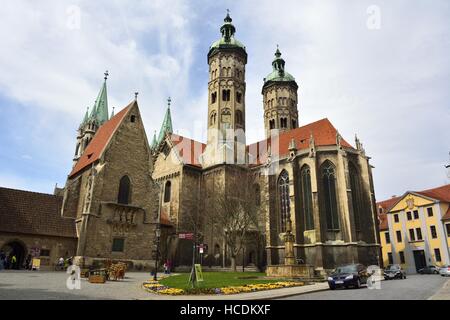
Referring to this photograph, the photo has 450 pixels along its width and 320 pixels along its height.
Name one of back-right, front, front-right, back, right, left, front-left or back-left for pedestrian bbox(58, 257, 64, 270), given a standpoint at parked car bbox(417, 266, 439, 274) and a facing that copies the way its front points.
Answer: front-left

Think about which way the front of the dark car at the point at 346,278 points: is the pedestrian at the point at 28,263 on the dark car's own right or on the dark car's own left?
on the dark car's own right

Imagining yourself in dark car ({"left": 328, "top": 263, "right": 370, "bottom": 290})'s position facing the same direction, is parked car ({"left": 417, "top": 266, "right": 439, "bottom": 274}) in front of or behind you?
behind

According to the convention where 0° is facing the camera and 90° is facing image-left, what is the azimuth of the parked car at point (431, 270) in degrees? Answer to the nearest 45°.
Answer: approximately 90°

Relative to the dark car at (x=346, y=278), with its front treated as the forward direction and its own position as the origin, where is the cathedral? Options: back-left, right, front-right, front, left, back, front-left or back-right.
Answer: right

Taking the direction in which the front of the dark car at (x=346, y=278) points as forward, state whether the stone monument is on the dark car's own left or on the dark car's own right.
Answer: on the dark car's own right
